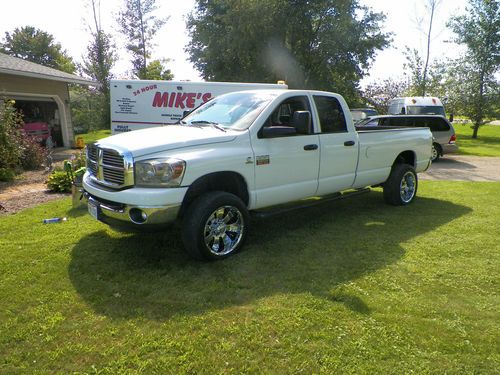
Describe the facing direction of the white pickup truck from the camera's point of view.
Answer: facing the viewer and to the left of the viewer

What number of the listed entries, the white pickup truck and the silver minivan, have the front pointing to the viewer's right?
0

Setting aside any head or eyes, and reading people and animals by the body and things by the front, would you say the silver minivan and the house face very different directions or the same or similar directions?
very different directions

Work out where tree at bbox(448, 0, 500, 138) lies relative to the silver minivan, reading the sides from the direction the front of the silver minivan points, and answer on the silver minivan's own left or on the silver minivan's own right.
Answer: on the silver minivan's own right

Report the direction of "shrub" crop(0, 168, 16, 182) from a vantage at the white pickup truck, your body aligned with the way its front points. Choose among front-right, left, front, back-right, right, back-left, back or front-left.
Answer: right

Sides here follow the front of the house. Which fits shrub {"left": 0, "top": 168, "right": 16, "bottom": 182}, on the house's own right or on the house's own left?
on the house's own right

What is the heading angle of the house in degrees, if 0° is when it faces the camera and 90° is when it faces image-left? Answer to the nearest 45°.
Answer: approximately 315°

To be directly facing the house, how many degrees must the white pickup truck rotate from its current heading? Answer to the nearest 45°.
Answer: approximately 90° to its right

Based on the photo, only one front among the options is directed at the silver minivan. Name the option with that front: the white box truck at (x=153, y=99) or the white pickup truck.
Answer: the white box truck

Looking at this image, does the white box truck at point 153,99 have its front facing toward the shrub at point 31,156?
no

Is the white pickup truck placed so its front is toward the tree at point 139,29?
no

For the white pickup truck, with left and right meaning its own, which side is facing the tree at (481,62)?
back

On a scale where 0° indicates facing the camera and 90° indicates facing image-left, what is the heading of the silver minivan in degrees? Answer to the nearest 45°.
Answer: approximately 90°

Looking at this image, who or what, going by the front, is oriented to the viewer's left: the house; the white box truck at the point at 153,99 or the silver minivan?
the silver minivan

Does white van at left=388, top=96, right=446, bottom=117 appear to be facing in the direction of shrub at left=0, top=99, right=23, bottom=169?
no

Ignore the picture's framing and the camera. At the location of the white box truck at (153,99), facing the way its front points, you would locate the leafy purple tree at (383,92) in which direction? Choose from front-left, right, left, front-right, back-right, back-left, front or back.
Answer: front-left
